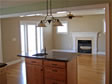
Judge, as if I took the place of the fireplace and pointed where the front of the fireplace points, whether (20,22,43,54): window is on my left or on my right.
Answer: on my right

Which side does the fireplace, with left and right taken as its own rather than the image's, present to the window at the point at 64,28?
right

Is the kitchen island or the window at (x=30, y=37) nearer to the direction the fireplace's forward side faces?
the kitchen island

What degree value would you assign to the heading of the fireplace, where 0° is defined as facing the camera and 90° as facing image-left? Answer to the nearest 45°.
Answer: approximately 0°

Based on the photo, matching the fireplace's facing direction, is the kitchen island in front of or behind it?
in front

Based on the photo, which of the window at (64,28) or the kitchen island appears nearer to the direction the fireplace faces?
the kitchen island
